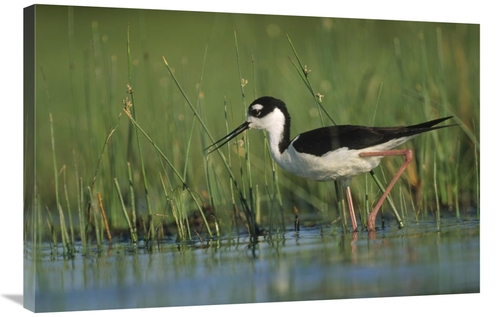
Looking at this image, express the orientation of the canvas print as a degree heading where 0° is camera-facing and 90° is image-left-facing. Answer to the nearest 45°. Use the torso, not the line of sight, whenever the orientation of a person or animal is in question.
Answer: approximately 315°
